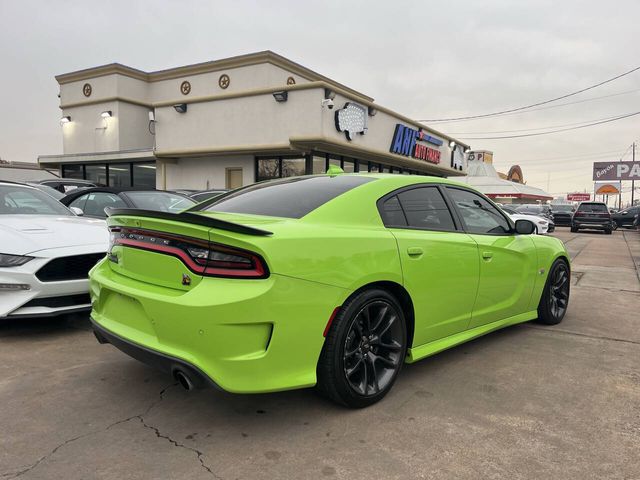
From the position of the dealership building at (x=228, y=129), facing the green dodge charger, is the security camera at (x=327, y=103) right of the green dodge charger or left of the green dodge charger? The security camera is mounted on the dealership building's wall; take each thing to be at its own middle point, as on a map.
left

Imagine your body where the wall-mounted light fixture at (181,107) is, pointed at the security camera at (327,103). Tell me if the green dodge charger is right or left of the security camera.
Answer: right

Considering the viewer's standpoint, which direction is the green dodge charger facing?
facing away from the viewer and to the right of the viewer

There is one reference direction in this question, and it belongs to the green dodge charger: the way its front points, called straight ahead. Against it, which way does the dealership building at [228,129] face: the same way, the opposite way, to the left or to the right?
to the right

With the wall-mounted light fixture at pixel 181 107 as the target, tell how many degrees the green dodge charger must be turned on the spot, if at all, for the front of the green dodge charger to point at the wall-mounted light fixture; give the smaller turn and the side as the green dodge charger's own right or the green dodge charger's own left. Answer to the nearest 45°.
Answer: approximately 45° to the green dodge charger's own left

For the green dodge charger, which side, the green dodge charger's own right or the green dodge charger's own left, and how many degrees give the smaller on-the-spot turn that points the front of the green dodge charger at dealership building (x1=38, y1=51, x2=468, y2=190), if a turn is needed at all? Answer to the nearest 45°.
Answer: approximately 45° to the green dodge charger's own left

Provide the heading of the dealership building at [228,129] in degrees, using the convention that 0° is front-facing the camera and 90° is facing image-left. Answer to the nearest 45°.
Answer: approximately 315°

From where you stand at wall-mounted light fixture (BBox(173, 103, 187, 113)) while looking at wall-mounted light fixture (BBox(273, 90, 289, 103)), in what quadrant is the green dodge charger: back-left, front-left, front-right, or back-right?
front-right

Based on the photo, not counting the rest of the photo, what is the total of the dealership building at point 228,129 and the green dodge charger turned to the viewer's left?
0

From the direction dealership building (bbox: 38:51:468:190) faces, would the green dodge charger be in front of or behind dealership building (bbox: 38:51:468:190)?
in front
